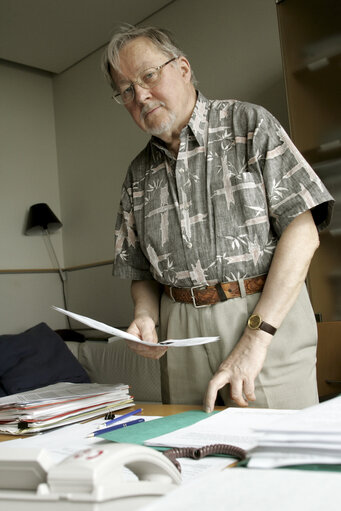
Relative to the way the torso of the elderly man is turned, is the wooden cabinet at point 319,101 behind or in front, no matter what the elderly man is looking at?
behind

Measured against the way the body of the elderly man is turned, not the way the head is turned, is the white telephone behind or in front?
in front

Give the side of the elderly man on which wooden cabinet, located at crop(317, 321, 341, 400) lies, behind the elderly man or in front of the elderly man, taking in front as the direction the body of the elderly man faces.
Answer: behind

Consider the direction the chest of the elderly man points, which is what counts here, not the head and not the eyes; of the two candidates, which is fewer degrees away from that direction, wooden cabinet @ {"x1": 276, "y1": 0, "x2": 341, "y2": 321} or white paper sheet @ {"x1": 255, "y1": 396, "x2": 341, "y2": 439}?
the white paper sheet

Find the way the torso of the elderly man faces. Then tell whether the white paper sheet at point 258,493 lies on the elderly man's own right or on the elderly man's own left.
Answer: on the elderly man's own left

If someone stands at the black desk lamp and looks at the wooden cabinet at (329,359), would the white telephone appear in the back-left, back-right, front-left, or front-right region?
front-right

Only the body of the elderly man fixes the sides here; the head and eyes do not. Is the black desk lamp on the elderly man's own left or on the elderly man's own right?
on the elderly man's own right

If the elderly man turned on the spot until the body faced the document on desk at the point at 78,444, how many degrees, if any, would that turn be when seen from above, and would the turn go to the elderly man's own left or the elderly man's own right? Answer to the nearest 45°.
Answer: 0° — they already face it

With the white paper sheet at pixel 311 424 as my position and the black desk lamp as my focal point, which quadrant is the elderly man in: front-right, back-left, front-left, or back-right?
front-right

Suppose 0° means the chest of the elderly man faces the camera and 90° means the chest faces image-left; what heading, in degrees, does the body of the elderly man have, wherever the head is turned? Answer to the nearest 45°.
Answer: approximately 45°

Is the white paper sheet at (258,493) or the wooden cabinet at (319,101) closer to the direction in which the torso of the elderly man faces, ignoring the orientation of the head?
the white paper sheet
